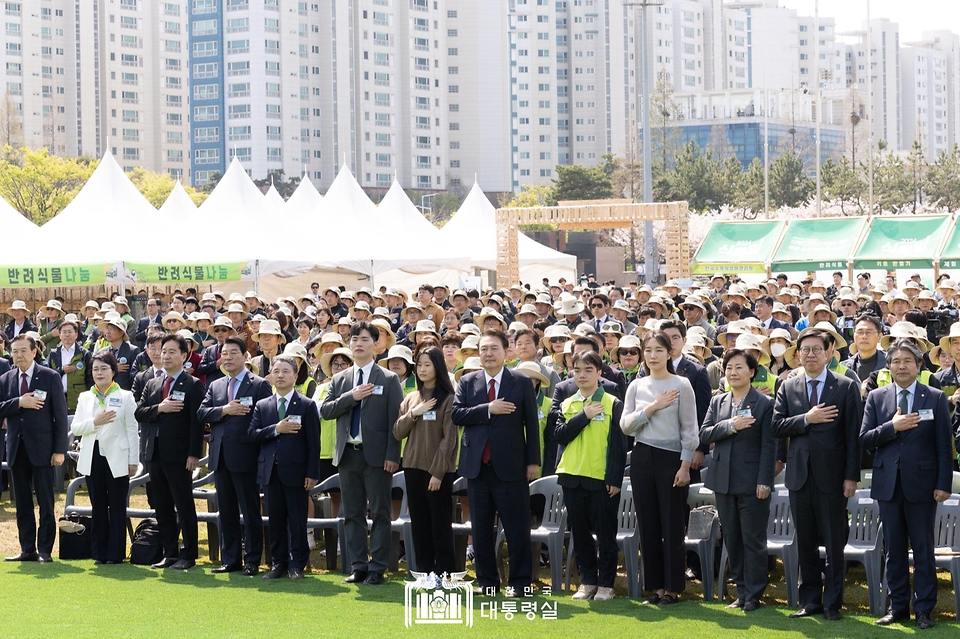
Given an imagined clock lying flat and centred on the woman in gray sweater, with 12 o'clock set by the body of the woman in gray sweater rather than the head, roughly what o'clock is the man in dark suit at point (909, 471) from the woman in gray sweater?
The man in dark suit is roughly at 8 o'clock from the woman in gray sweater.

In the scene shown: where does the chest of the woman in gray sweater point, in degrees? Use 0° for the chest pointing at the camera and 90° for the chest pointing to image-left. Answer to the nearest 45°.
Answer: approximately 45°

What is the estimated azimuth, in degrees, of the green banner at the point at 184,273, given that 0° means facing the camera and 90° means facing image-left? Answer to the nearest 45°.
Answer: approximately 0°

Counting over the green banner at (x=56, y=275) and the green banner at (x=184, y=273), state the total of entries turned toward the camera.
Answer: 2

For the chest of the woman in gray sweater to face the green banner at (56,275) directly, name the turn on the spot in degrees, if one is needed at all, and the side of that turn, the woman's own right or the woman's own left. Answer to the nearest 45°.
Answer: approximately 90° to the woman's own right

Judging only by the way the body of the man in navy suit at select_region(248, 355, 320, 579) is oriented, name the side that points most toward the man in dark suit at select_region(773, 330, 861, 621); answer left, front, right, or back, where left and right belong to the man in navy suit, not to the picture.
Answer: left

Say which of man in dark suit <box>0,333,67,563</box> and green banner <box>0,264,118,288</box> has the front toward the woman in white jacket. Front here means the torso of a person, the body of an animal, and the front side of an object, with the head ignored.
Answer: the green banner

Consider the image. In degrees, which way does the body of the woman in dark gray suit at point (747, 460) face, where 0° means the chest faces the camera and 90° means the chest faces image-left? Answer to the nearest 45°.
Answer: approximately 45°

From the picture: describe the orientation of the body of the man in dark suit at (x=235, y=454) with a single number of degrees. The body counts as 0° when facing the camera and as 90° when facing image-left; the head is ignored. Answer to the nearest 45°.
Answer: approximately 45°

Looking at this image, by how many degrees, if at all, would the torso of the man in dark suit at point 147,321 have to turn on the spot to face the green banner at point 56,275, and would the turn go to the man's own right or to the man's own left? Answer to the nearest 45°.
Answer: approximately 135° to the man's own right
